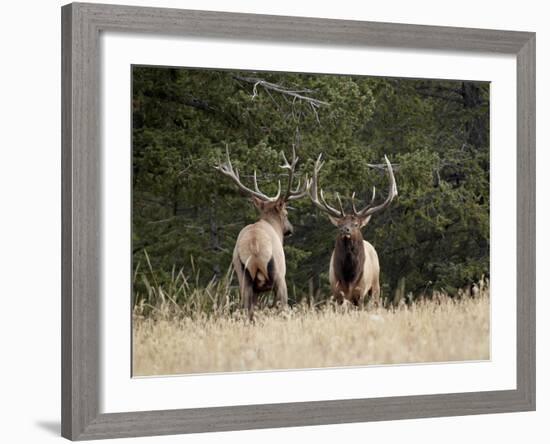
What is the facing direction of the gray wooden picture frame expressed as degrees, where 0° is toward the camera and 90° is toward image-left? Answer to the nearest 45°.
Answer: approximately 315°
